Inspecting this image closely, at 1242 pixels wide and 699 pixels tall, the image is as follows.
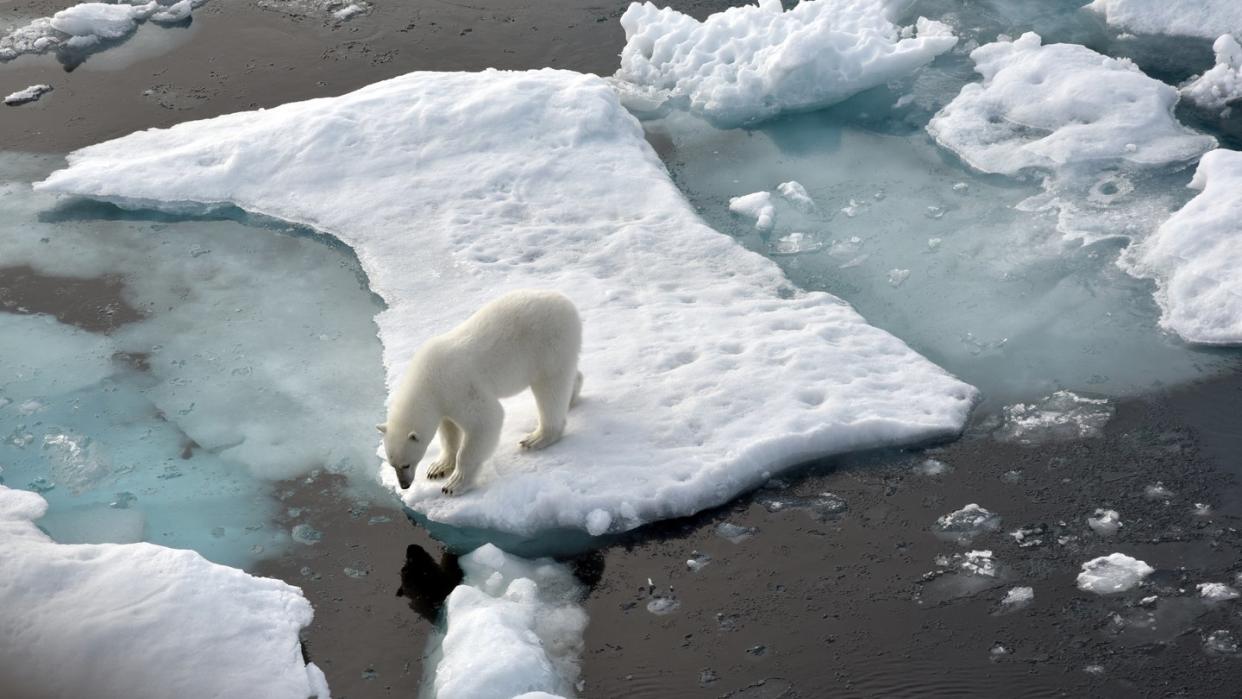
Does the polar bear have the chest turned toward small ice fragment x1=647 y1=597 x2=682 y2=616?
no

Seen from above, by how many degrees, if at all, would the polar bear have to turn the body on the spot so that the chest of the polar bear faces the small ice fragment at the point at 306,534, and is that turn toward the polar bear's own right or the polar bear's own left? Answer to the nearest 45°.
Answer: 0° — it already faces it

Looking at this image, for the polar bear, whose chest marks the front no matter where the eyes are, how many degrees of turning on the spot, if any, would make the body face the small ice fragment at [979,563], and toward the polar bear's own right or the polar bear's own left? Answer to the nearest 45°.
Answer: approximately 90° to the polar bear's own left

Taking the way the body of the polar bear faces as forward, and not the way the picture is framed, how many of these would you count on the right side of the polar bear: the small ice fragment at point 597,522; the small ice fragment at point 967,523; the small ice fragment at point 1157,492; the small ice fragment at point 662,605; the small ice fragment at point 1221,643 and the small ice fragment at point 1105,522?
0

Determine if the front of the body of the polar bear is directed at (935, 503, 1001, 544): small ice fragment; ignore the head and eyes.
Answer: no

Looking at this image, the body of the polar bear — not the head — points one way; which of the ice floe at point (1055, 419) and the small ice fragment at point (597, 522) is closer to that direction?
the small ice fragment

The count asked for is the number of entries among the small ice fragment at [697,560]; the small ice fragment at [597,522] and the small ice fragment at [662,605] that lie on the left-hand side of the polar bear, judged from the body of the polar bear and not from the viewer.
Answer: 3

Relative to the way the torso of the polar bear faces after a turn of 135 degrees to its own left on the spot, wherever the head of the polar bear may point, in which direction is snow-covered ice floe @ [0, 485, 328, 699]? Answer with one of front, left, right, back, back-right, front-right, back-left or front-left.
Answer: back-right

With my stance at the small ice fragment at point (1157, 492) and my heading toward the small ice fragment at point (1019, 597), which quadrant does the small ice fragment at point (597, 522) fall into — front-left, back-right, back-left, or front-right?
front-right

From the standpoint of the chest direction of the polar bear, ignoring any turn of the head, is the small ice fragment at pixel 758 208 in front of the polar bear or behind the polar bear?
behind

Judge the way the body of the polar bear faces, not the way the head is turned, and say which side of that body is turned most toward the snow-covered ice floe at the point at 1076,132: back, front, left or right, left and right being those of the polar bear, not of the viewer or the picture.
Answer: back

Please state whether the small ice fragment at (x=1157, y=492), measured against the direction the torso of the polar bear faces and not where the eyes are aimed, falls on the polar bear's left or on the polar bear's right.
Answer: on the polar bear's left

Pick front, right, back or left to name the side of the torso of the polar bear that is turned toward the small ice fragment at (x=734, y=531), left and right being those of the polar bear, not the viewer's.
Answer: left

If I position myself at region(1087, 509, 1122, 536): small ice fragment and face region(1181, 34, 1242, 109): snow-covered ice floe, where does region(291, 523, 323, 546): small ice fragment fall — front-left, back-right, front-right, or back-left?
back-left

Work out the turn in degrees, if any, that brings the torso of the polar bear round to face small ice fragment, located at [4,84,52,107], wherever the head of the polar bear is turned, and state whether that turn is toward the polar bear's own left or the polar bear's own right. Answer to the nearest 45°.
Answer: approximately 90° to the polar bear's own right

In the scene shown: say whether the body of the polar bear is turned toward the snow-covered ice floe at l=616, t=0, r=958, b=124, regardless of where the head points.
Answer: no

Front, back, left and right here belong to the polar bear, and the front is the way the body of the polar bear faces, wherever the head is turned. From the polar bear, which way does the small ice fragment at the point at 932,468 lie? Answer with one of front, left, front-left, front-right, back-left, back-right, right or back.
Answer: back-left

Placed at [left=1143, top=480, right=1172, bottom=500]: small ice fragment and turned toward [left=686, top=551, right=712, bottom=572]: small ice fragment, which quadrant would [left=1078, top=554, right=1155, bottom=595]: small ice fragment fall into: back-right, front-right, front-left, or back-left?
front-left

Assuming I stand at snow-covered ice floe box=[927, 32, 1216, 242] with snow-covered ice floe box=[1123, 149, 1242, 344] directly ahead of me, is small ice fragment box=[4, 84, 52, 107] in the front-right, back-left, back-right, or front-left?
back-right

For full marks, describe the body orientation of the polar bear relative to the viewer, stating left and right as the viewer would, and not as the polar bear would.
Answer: facing the viewer and to the left of the viewer

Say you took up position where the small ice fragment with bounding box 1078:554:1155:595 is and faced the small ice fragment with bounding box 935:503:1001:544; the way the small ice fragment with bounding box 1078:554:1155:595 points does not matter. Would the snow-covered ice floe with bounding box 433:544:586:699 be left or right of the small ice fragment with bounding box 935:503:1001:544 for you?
left

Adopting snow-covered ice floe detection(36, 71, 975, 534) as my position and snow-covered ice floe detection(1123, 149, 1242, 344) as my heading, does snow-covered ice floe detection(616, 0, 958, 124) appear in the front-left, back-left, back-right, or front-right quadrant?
front-left

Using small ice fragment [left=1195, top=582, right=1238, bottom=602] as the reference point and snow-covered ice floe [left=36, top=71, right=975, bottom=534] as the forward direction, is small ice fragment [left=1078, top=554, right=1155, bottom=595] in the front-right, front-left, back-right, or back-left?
front-left
